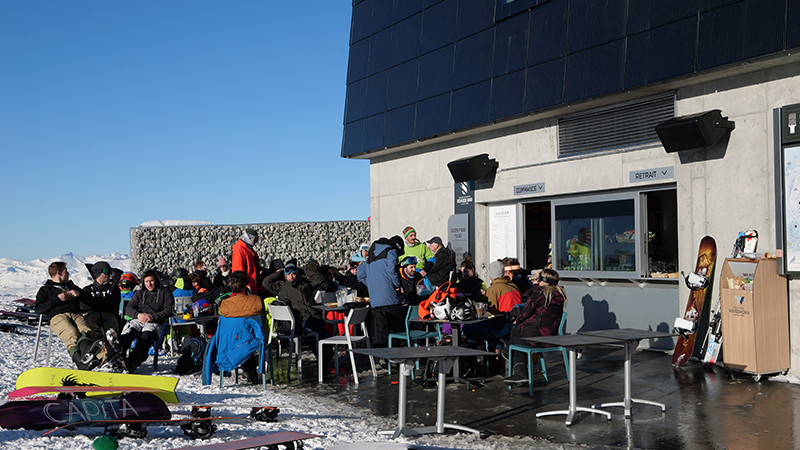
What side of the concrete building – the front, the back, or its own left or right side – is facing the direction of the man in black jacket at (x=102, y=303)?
front

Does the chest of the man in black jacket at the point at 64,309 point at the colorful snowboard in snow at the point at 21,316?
no

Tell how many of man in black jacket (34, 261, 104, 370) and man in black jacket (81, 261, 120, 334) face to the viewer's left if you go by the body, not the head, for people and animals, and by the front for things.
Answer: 0

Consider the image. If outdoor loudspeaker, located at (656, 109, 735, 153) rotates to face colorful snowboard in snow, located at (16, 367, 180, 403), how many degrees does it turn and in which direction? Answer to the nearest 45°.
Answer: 0° — it already faces it

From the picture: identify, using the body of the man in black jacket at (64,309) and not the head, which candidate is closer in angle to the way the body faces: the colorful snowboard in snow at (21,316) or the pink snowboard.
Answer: the pink snowboard

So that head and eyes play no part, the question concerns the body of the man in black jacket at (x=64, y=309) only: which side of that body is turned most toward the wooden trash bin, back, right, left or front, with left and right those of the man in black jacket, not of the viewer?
front

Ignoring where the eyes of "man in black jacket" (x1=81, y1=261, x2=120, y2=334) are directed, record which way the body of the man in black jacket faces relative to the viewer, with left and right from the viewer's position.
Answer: facing the viewer and to the right of the viewer

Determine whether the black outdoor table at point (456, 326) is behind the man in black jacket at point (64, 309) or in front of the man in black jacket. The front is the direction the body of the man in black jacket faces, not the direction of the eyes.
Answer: in front

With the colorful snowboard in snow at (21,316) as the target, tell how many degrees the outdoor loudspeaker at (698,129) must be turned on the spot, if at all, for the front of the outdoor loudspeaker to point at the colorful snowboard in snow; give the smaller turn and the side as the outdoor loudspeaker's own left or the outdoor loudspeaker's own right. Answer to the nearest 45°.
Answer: approximately 45° to the outdoor loudspeaker's own right

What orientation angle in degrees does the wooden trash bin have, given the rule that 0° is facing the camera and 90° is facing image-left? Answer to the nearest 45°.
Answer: approximately 45°

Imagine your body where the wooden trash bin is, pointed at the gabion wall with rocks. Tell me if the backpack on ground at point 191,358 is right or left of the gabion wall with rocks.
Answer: left

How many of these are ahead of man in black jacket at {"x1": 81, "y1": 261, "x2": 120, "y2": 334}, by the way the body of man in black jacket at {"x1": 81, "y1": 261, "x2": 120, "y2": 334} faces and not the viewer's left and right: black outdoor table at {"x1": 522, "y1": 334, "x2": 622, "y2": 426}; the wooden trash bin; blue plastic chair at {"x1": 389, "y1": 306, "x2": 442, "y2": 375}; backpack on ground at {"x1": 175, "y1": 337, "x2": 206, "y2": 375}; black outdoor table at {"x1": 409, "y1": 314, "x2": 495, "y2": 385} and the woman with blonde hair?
6

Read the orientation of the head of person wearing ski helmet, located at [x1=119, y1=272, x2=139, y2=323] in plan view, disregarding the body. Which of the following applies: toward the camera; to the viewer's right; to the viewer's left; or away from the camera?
toward the camera

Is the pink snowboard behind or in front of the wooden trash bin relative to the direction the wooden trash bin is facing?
in front

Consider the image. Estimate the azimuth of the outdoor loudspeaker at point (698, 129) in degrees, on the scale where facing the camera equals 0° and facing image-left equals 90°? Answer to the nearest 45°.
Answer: approximately 45°

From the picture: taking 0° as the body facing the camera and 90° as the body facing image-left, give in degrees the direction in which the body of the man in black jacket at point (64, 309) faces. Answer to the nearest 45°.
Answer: approximately 315°

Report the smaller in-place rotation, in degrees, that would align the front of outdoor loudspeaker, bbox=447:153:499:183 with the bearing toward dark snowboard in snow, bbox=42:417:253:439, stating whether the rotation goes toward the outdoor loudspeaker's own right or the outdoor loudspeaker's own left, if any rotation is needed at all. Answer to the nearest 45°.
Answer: approximately 45° to the outdoor loudspeaker's own left

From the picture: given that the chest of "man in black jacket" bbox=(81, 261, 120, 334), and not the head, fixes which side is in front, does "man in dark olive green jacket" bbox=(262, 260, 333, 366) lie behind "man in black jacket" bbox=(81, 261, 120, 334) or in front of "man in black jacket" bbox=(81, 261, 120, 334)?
in front

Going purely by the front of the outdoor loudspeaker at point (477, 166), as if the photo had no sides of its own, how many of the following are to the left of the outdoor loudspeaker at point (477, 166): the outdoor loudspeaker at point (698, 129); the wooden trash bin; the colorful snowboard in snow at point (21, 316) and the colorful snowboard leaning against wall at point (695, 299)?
3

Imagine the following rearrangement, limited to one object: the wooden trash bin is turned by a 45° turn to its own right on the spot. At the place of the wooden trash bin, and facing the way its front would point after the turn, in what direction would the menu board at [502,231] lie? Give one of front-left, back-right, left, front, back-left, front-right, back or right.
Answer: front-right
